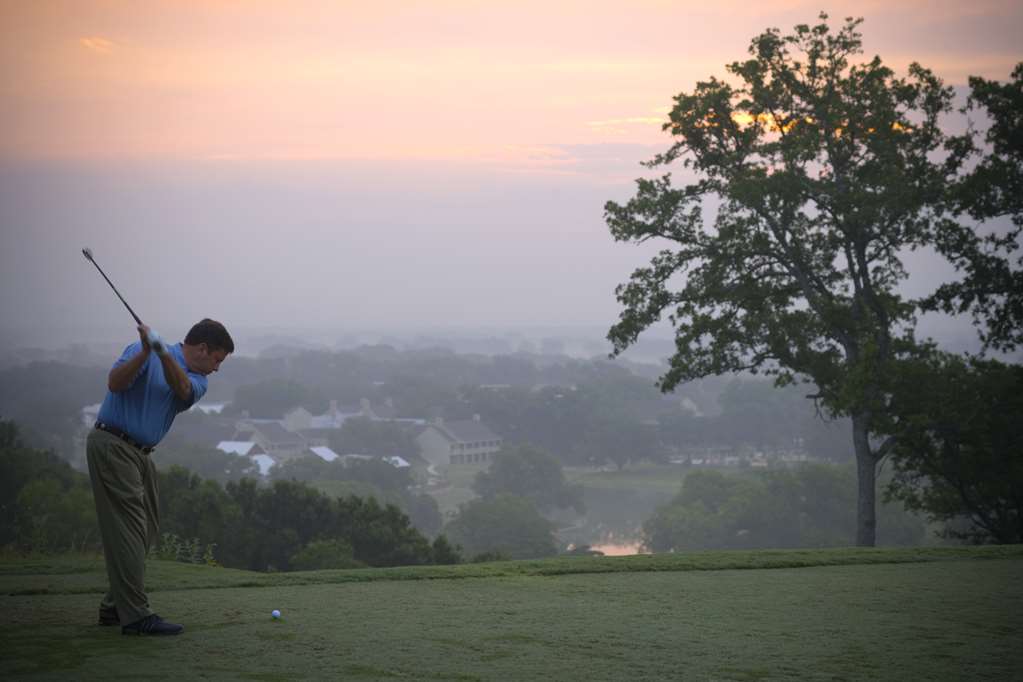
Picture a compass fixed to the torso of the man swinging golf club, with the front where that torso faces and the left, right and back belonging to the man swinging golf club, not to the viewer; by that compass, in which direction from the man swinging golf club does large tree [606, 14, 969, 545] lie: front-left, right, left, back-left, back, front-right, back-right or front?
front-left

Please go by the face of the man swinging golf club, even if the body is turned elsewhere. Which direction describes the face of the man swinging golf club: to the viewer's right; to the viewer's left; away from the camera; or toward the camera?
to the viewer's right

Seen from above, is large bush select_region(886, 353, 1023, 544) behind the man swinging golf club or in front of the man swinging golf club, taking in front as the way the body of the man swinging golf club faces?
in front

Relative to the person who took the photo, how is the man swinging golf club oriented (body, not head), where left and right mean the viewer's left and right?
facing to the right of the viewer
